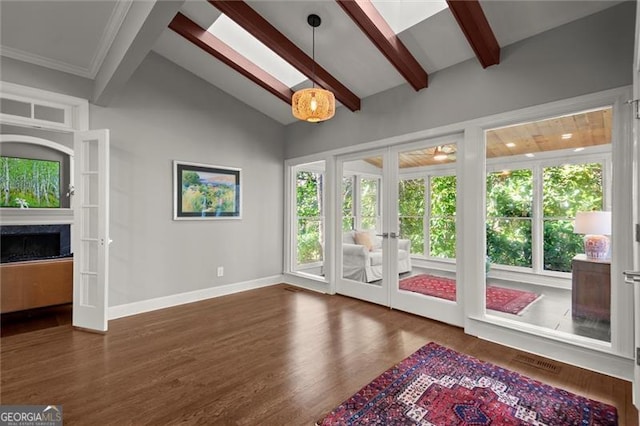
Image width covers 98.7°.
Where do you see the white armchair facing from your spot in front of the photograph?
facing the viewer and to the right of the viewer

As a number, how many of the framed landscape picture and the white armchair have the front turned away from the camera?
0

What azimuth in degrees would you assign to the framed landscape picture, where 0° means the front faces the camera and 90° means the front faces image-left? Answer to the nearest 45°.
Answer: approximately 315°

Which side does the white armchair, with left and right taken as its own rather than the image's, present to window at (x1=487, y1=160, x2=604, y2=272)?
front

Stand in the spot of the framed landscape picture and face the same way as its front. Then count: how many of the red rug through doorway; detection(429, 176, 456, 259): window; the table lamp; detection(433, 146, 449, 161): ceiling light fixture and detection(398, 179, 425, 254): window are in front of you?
5

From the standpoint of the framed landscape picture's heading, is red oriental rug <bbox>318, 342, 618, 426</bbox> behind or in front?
in front

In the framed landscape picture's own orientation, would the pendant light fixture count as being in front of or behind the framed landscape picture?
in front

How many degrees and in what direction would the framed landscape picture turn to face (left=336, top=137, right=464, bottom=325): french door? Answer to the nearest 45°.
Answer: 0° — it already faces it

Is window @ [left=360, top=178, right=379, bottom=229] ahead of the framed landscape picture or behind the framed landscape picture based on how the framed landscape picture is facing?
ahead
